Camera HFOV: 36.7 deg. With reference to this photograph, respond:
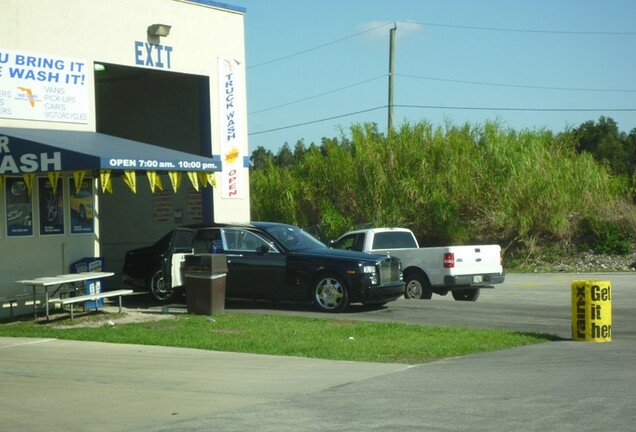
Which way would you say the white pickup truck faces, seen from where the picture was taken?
facing away from the viewer and to the left of the viewer

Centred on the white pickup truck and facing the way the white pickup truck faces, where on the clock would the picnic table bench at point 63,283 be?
The picnic table bench is roughly at 9 o'clock from the white pickup truck.

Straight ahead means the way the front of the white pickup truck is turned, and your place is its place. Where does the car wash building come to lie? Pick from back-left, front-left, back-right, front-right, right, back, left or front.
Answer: left

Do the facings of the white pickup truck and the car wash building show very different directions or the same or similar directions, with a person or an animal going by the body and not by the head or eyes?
very different directions
